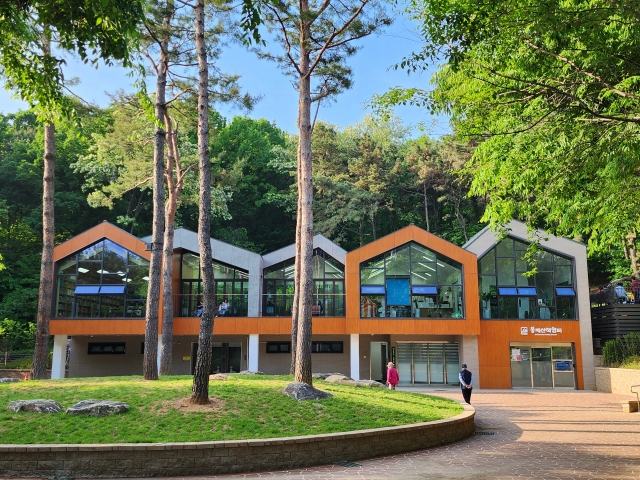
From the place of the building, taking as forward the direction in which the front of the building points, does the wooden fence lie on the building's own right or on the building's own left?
on the building's own left

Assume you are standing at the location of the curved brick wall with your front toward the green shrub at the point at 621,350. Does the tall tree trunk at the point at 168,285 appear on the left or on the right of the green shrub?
left

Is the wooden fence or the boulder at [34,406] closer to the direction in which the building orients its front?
the boulder

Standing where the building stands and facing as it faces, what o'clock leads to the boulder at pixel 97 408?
The boulder is roughly at 1 o'clock from the building.

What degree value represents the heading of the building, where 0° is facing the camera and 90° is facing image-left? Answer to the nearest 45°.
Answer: approximately 0°

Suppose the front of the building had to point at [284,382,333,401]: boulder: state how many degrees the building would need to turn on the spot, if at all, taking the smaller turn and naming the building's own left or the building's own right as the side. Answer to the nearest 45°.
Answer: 0° — it already faces it

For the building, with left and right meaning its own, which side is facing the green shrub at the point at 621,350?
left

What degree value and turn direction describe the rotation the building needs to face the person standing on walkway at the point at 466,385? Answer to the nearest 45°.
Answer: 0° — it already faces them
